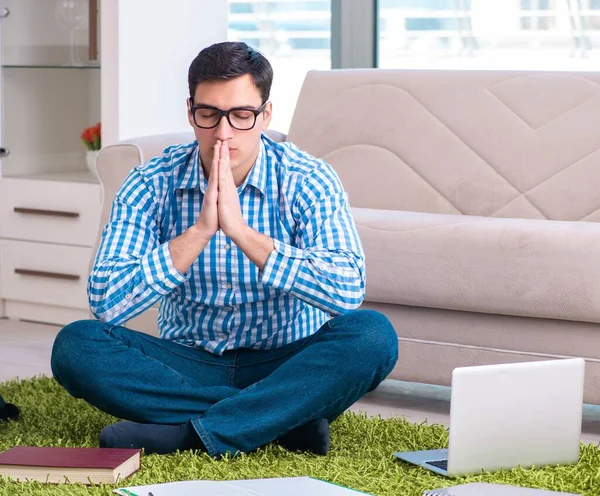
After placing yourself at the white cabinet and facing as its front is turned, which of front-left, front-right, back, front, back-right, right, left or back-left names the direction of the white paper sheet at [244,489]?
front-left

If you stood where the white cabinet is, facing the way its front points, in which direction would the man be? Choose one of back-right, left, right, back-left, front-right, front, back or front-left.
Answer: front-left

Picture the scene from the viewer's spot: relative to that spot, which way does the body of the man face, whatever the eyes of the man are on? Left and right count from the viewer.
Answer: facing the viewer

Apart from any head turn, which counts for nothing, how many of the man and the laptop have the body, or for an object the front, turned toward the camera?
1

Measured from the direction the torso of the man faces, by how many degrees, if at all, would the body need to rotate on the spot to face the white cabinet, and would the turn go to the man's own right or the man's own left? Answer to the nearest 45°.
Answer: approximately 180°

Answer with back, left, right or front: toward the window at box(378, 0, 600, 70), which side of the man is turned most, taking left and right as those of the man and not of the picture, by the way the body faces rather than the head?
back

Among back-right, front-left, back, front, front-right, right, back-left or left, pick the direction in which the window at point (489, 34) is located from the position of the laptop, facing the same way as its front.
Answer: front-right

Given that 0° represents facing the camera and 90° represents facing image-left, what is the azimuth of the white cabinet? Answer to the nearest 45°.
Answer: approximately 45°

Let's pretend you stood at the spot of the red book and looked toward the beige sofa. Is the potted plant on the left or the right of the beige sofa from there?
left

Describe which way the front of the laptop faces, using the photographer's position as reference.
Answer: facing away from the viewer and to the left of the viewer
